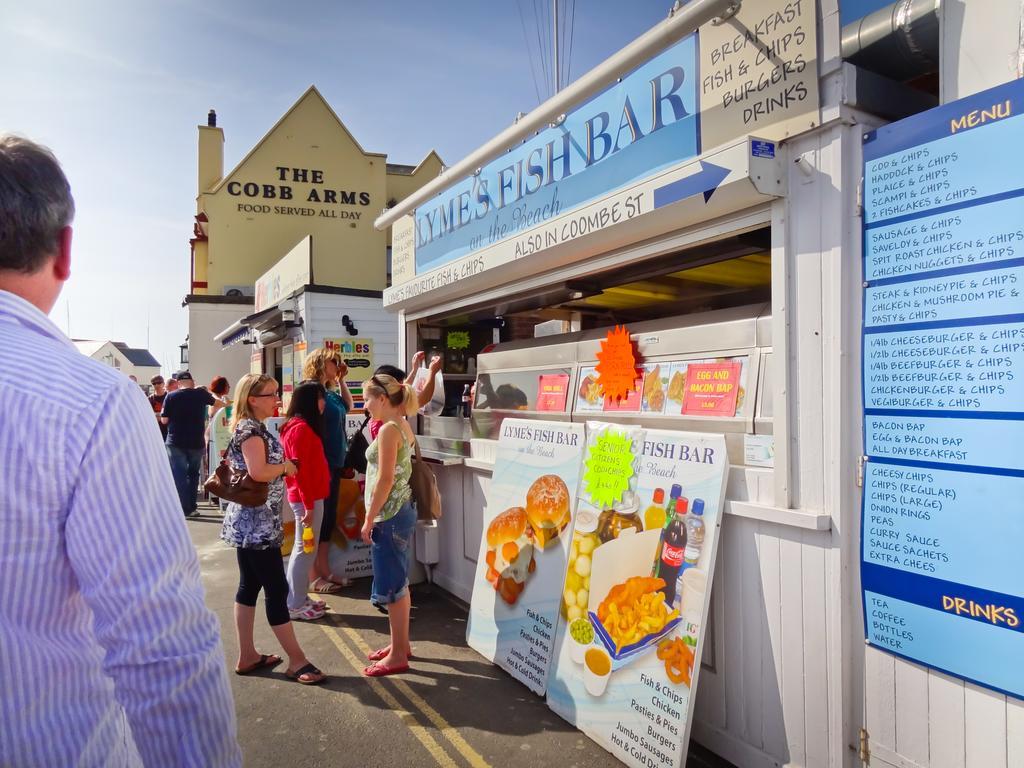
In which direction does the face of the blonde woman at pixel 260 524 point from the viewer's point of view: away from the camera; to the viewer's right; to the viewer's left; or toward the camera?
to the viewer's right

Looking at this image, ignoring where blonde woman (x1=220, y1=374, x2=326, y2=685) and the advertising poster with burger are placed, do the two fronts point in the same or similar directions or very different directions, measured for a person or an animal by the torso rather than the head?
very different directions

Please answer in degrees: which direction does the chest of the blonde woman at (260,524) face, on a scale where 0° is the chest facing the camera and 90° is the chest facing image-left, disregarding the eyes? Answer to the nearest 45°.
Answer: approximately 270°

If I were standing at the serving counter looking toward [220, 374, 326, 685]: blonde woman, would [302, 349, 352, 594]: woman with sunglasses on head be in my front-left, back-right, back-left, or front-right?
front-right

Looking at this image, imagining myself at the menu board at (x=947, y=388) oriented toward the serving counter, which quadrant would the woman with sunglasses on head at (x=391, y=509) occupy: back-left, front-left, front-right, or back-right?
front-left

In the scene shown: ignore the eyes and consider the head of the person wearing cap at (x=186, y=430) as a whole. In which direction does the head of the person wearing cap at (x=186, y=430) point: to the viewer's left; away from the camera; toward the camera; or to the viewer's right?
away from the camera

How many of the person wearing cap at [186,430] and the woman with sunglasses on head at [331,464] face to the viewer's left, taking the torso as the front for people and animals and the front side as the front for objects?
0

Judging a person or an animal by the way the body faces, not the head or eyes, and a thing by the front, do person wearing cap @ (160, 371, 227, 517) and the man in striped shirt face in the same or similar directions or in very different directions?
same or similar directions

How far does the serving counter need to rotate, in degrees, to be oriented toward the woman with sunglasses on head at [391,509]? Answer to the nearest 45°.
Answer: approximately 45° to its right

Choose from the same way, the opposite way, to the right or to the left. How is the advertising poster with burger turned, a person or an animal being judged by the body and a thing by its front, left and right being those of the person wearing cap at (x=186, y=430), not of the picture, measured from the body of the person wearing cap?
to the left

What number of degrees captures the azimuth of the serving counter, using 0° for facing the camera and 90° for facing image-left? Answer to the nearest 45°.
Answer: approximately 45°

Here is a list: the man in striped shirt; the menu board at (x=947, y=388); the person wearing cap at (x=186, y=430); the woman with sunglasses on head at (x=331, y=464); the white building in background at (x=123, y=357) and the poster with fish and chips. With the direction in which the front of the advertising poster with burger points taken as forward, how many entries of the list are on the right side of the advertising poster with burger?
3

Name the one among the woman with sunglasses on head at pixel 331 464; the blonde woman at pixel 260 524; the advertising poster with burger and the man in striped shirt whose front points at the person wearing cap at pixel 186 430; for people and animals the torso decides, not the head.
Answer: the man in striped shirt

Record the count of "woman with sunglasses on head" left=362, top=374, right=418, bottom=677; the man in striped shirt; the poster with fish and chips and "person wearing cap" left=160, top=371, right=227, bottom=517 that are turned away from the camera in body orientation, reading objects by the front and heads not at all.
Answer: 2

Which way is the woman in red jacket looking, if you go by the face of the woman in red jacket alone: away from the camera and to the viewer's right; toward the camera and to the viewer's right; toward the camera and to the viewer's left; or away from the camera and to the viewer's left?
away from the camera and to the viewer's right
